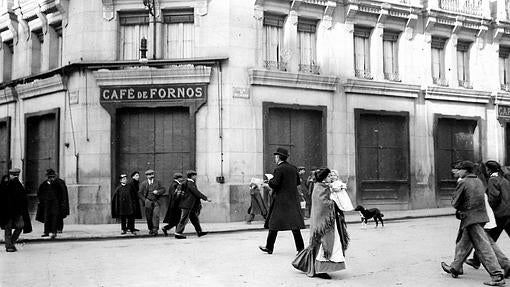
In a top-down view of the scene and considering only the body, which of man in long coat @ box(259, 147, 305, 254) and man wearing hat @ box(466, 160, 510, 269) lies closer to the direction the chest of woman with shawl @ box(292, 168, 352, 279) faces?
the man wearing hat

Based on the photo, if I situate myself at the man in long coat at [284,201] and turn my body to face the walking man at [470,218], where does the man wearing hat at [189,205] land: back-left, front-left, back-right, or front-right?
back-left

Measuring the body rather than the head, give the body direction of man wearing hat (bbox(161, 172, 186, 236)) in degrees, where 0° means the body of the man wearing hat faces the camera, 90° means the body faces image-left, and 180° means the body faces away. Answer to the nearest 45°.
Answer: approximately 270°

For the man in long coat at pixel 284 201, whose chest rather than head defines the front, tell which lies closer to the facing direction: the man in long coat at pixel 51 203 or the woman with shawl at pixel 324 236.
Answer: the man in long coat

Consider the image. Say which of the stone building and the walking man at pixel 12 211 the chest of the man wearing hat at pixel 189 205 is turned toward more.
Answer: the stone building

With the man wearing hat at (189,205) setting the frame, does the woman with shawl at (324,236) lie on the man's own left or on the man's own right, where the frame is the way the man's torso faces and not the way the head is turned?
on the man's own right

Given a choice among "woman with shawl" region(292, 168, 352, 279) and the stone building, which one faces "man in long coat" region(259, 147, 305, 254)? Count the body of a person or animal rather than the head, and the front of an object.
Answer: the stone building

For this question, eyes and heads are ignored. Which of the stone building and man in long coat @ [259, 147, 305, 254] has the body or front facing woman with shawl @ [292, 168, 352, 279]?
the stone building

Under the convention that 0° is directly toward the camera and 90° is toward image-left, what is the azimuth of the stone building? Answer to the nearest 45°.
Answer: approximately 0°

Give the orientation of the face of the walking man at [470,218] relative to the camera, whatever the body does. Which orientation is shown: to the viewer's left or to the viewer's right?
to the viewer's left

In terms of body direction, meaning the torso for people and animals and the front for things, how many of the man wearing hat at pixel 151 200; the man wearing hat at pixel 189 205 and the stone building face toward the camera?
2

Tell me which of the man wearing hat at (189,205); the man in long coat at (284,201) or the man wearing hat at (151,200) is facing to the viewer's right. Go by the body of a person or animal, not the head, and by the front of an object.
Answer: the man wearing hat at (189,205)
